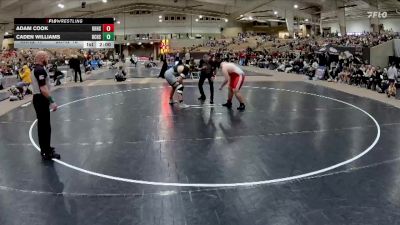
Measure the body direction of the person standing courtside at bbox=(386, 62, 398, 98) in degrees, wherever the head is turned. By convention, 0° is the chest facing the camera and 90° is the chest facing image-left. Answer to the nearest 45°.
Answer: approximately 90°

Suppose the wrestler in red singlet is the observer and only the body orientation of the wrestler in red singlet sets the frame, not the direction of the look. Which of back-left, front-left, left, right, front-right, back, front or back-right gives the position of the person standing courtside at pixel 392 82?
back-right

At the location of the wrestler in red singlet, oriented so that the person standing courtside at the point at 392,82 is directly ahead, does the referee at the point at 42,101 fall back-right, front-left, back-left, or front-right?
back-right

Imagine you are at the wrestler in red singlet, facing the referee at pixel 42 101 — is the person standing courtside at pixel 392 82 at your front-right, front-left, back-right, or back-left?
back-left

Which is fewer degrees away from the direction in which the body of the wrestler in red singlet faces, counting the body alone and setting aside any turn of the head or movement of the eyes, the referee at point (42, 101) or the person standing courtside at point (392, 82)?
the referee

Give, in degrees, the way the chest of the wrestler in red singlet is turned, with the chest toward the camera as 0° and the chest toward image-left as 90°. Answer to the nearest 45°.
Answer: approximately 90°

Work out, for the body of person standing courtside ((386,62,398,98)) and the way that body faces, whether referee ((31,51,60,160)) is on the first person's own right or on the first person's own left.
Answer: on the first person's own left

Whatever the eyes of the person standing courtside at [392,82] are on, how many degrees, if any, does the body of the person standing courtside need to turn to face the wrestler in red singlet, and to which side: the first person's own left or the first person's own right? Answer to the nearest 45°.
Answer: approximately 45° to the first person's own left
